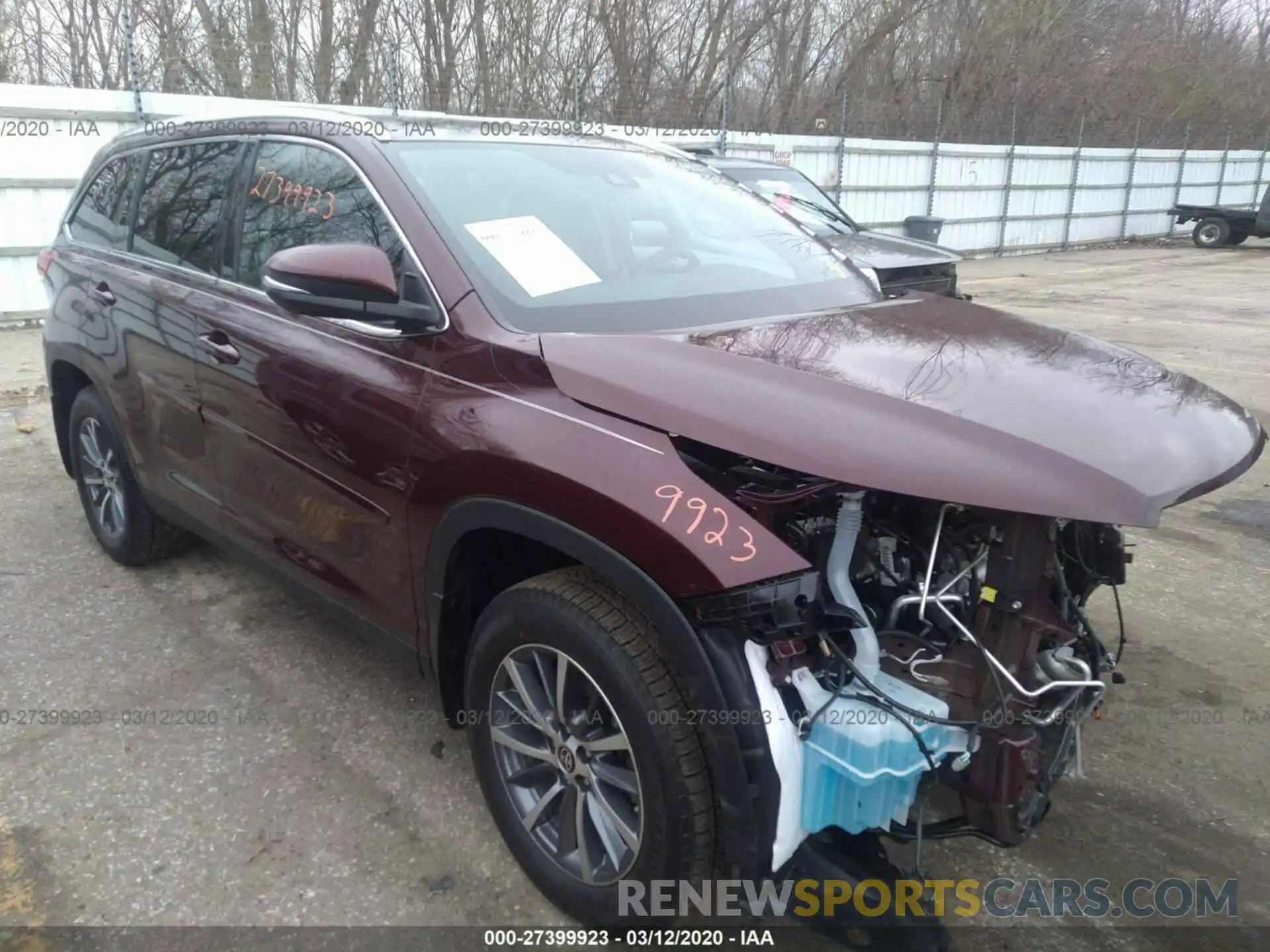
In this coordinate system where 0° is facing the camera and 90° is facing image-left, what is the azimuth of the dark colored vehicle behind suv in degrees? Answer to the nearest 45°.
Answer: approximately 315°

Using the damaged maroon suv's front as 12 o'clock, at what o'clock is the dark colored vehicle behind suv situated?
The dark colored vehicle behind suv is roughly at 8 o'clock from the damaged maroon suv.

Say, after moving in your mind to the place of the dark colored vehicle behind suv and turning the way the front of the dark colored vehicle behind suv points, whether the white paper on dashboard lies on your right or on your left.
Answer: on your right

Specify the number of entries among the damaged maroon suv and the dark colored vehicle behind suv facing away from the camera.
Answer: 0

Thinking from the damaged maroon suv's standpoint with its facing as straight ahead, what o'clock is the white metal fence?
The white metal fence is roughly at 8 o'clock from the damaged maroon suv.

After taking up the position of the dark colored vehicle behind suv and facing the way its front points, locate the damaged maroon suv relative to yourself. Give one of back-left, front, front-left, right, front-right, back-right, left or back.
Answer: front-right

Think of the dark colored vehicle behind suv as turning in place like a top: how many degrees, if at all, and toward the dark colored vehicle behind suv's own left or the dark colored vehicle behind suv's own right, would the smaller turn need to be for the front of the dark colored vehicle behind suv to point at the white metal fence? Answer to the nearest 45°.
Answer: approximately 135° to the dark colored vehicle behind suv's own left
